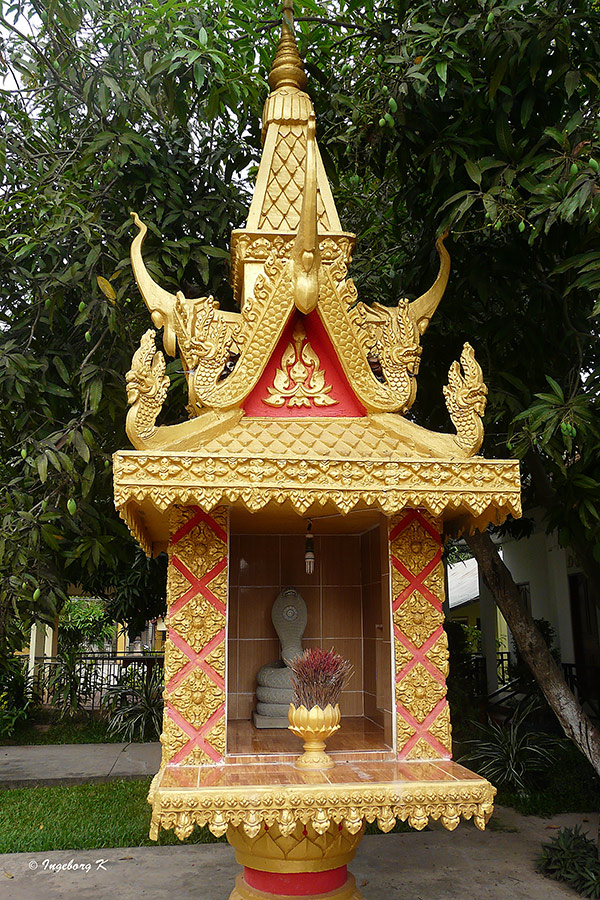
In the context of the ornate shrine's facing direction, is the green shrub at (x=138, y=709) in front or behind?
behind

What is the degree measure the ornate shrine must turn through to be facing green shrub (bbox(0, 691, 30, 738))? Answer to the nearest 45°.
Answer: approximately 135° to its right

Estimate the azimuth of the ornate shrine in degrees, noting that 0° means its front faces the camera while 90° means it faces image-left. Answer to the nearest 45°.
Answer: approximately 0°

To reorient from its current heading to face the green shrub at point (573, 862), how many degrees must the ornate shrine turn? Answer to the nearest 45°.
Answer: approximately 135° to its left

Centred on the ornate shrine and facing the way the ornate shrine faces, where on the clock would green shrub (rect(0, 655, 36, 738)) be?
The green shrub is roughly at 5 o'clock from the ornate shrine.

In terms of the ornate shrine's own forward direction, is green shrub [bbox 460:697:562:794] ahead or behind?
behind
